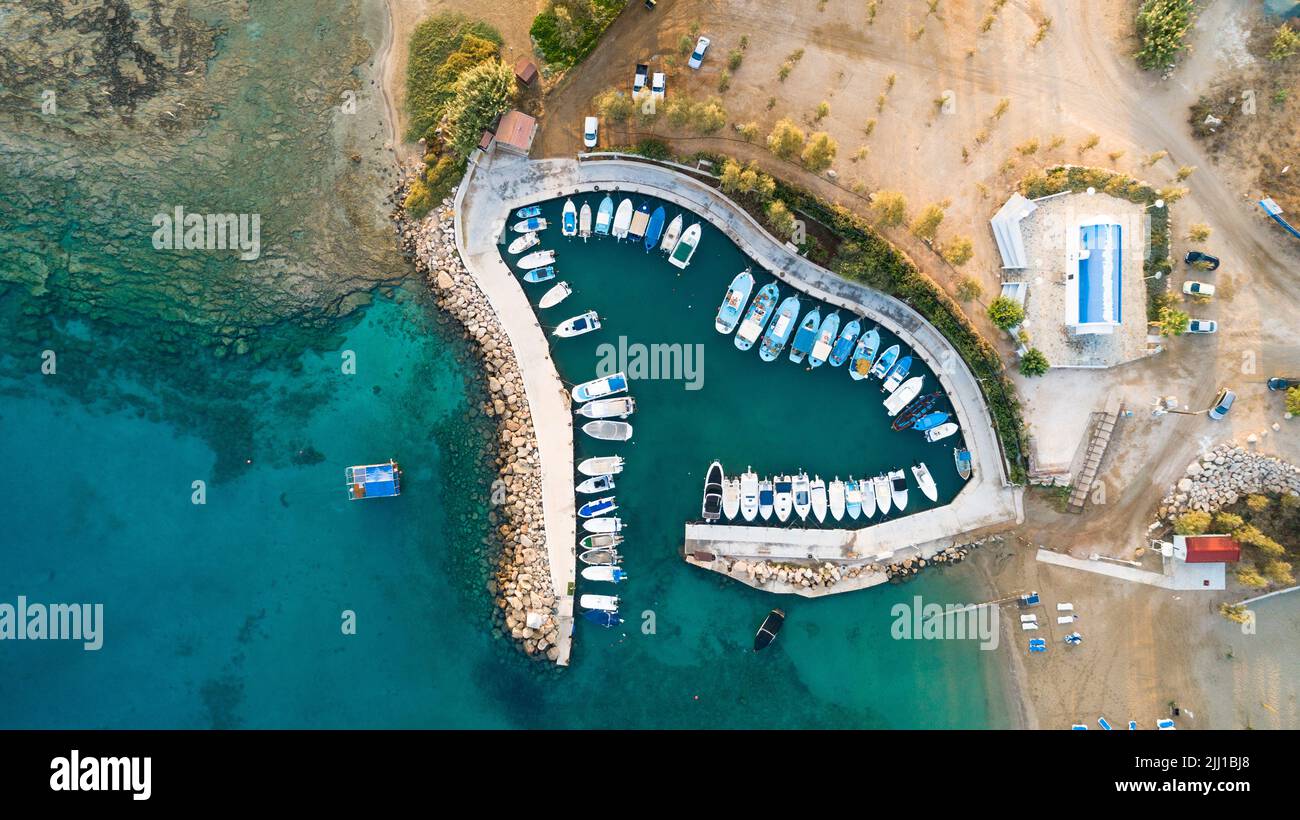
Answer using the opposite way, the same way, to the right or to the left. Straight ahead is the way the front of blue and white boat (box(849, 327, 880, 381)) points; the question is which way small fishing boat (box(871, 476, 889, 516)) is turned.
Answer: the opposite way
